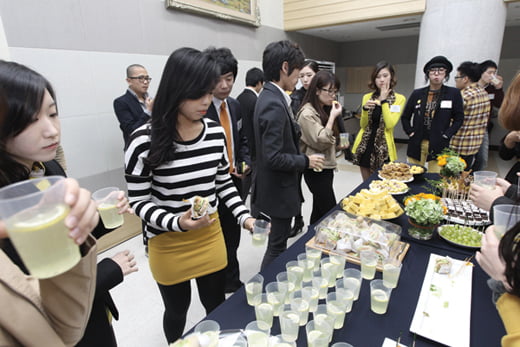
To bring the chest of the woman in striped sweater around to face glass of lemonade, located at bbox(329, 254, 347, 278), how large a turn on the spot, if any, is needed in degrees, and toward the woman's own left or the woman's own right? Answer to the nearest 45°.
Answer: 0° — they already face it

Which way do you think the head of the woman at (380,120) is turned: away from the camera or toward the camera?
toward the camera

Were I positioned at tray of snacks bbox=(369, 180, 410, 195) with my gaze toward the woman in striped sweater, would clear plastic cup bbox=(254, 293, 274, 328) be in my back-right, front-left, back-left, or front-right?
front-left

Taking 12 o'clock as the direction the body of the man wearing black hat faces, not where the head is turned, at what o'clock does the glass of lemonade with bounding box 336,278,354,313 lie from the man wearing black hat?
The glass of lemonade is roughly at 12 o'clock from the man wearing black hat.

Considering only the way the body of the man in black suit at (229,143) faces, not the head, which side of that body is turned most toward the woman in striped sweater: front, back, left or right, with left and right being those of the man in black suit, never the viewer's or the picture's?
front

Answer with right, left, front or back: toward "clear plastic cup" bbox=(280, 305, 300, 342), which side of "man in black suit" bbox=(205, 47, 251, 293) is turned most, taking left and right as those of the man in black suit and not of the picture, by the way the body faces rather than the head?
front

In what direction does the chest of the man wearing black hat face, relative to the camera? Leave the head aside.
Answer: toward the camera

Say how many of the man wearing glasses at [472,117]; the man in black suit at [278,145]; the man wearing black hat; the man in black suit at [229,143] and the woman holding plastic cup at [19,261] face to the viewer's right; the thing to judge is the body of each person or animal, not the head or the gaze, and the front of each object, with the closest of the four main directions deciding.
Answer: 2

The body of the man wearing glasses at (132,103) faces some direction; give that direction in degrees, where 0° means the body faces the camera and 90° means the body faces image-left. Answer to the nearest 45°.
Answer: approximately 315°

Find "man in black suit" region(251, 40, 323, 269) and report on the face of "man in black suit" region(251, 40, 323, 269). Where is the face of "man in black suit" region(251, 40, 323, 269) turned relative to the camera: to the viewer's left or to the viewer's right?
to the viewer's right

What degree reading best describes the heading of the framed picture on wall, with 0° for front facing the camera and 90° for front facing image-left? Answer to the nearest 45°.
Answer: approximately 315°

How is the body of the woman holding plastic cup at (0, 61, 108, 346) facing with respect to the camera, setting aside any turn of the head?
to the viewer's right

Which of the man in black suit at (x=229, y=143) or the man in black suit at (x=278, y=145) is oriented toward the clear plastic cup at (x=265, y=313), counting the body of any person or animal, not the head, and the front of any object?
the man in black suit at (x=229, y=143)

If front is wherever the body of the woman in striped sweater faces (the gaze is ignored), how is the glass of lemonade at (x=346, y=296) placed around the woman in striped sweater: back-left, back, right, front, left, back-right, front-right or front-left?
front
